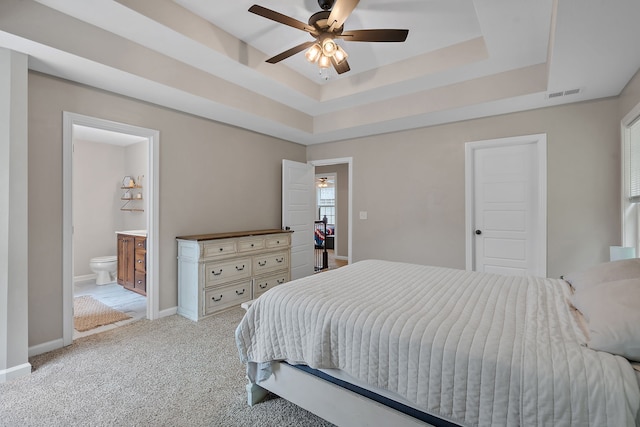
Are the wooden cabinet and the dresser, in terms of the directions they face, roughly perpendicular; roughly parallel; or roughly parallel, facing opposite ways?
roughly perpendicular

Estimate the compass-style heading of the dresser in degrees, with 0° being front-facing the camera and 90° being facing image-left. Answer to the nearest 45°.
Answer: approximately 315°

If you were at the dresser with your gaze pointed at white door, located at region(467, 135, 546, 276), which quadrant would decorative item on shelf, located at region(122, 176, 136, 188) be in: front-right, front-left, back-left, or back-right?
back-left

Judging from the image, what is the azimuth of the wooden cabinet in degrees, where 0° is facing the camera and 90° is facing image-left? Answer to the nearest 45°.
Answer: approximately 45°

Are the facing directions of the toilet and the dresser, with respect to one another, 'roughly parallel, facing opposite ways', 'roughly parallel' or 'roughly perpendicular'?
roughly perpendicular

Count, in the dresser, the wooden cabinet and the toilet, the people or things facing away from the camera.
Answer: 0

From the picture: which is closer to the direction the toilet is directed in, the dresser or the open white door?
the dresser

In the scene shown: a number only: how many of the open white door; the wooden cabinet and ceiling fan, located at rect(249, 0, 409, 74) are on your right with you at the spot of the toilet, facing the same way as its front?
0

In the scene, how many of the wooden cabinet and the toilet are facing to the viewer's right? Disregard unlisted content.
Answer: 0

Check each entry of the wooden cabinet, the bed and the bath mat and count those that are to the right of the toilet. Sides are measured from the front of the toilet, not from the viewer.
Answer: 0

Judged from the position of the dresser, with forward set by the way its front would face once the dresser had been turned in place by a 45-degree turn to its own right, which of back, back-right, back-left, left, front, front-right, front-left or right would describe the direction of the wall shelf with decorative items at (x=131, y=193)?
back-right

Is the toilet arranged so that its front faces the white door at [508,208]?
no

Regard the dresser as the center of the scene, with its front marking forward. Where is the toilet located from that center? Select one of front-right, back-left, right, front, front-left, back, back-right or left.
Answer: back

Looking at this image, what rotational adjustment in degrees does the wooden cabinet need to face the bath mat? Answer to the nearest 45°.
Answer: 0° — it already faces it
